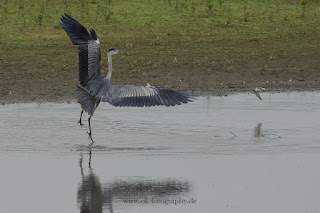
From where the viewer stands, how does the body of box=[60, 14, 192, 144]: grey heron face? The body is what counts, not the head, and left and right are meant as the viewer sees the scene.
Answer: facing away from the viewer and to the right of the viewer
